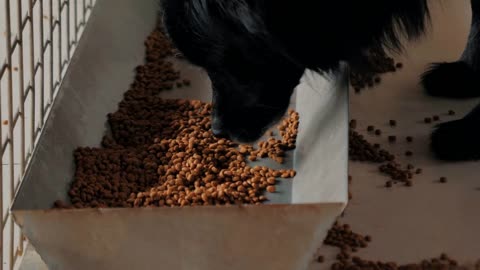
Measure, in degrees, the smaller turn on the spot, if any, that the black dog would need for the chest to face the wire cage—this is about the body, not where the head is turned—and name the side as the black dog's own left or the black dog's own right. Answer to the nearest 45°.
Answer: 0° — it already faces it

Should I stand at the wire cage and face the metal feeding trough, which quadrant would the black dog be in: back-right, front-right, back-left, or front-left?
front-left
